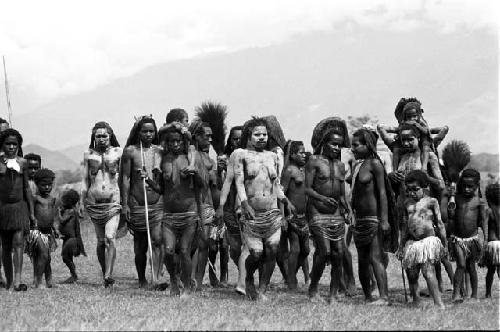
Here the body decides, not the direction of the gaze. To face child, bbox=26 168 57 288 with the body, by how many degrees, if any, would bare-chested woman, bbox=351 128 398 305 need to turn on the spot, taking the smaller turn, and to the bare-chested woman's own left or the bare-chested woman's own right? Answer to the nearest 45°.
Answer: approximately 45° to the bare-chested woman's own right

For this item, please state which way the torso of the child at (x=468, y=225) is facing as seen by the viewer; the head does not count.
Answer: toward the camera

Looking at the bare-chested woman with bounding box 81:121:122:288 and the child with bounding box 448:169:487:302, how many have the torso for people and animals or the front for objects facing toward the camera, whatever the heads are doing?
2

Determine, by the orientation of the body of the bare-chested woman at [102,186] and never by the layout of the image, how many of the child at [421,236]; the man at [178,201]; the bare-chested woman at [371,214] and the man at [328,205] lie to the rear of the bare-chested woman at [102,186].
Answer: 0

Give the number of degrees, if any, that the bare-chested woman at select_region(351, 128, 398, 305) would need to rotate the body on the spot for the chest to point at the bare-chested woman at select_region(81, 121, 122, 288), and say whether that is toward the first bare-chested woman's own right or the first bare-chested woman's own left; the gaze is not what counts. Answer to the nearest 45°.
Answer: approximately 45° to the first bare-chested woman's own right

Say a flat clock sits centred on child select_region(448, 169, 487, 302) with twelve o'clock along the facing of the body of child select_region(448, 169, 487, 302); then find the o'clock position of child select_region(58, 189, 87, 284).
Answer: child select_region(58, 189, 87, 284) is roughly at 3 o'clock from child select_region(448, 169, 487, 302).

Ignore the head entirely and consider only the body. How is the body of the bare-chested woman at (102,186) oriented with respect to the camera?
toward the camera

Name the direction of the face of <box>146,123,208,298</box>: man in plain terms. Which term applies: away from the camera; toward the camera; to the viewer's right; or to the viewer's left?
toward the camera

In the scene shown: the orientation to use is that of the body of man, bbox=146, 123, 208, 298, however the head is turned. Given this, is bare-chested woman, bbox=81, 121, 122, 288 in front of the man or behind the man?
behind

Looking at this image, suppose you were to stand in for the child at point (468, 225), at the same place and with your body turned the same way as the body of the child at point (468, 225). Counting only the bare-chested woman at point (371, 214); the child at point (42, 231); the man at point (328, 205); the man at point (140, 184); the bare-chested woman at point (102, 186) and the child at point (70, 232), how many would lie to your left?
0

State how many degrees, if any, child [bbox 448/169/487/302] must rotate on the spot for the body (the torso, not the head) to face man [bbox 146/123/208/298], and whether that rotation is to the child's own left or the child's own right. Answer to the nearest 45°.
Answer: approximately 45° to the child's own right

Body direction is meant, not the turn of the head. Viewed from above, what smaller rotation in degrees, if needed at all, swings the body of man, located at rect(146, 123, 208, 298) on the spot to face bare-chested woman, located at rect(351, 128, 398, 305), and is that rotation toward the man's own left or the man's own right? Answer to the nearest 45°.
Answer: approximately 90° to the man's own left

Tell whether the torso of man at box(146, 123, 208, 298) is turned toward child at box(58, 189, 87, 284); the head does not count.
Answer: no
